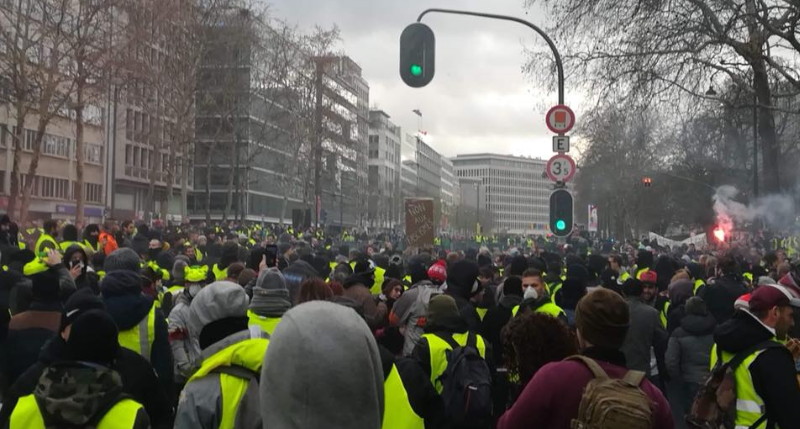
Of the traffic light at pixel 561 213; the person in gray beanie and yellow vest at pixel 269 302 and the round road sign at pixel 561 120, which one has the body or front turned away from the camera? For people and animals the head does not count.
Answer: the person in gray beanie and yellow vest

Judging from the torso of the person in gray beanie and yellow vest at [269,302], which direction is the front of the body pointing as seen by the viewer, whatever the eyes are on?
away from the camera

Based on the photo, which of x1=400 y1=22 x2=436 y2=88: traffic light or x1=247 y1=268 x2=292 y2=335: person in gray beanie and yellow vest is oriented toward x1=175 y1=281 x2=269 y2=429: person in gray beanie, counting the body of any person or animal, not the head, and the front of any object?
the traffic light

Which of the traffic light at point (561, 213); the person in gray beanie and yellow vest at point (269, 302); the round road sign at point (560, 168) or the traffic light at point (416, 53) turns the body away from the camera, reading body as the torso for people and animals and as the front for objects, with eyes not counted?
the person in gray beanie and yellow vest
